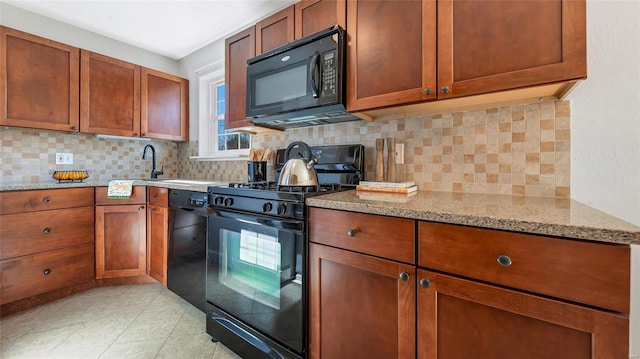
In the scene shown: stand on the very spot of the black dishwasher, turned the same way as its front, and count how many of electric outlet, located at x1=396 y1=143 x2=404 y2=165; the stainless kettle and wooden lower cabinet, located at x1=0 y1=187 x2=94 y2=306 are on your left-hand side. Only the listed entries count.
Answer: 2

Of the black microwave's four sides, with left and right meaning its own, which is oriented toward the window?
right

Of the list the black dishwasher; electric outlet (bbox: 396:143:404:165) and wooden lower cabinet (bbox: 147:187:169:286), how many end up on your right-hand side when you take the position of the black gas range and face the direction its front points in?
2

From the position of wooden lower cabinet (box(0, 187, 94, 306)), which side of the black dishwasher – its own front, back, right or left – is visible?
right

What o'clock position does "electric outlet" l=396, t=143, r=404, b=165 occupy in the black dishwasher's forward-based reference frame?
The electric outlet is roughly at 9 o'clock from the black dishwasher.

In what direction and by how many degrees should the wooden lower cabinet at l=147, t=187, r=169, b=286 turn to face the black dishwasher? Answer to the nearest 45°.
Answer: approximately 45° to its left

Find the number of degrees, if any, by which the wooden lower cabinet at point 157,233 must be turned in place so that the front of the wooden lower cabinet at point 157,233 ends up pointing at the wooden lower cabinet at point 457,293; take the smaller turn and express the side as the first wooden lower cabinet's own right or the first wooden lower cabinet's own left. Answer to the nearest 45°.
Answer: approximately 45° to the first wooden lower cabinet's own left

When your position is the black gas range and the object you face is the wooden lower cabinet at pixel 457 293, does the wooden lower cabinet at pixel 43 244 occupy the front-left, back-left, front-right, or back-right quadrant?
back-right

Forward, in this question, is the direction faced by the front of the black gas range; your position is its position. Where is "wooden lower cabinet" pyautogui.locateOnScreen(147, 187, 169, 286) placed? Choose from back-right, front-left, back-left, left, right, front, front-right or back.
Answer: right

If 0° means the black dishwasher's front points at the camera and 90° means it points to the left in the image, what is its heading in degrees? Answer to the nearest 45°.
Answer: approximately 45°

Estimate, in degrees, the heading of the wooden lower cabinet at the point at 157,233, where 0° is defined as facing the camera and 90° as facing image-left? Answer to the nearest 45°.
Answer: approximately 45°

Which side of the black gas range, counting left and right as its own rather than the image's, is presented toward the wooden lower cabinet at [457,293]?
left

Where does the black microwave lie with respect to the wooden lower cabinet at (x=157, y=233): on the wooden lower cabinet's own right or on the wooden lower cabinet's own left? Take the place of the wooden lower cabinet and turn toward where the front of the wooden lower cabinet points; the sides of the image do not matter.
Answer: on the wooden lower cabinet's own left
